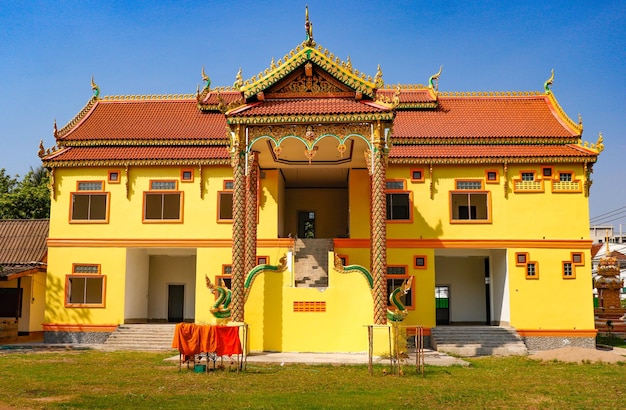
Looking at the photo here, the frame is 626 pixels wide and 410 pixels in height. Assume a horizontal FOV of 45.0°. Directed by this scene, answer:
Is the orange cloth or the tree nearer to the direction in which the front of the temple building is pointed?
the orange cloth

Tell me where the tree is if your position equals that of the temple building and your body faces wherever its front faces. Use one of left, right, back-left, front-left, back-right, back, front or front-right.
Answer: back-right

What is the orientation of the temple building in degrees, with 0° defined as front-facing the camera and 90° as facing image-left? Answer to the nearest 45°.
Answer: approximately 0°

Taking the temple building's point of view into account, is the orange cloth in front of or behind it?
in front
